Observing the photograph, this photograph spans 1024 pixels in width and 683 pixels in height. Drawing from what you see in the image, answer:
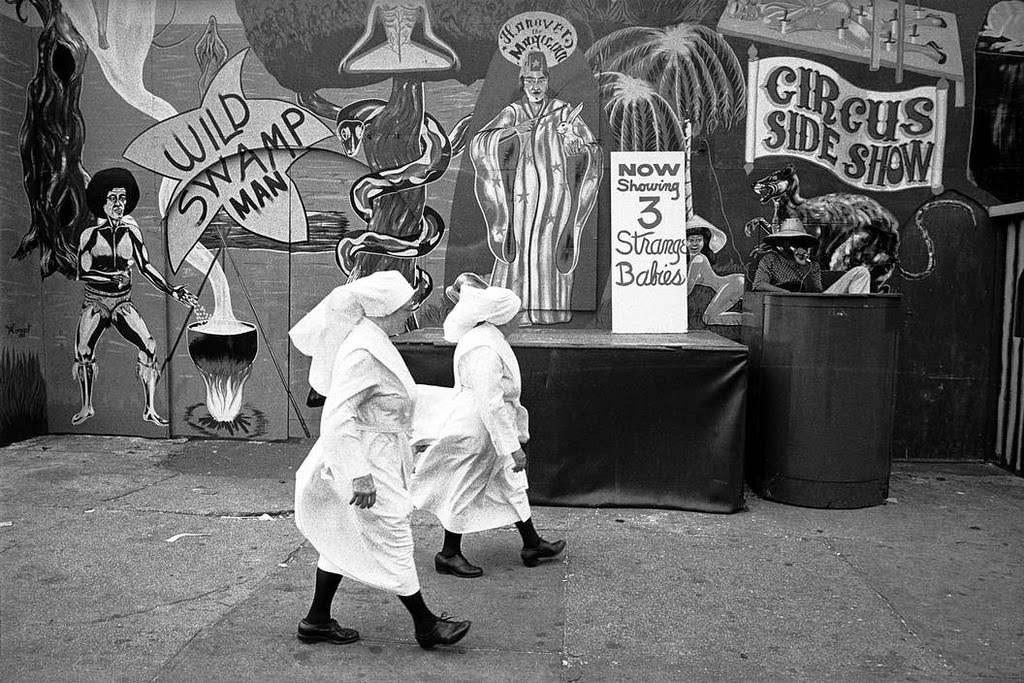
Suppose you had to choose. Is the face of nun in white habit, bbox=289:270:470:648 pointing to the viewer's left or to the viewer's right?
to the viewer's right

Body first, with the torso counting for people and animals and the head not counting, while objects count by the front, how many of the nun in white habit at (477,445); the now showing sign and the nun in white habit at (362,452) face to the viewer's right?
2

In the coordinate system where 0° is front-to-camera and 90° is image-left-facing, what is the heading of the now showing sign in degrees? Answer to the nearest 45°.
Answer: approximately 0°

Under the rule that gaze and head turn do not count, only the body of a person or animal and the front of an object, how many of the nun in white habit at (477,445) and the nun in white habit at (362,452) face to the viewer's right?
2

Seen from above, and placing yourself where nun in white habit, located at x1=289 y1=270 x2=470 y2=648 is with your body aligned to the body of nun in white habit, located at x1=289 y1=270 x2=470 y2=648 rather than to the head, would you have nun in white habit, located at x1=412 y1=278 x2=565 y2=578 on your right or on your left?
on your left

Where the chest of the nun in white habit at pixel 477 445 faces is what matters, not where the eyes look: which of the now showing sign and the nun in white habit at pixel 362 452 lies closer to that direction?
the now showing sign

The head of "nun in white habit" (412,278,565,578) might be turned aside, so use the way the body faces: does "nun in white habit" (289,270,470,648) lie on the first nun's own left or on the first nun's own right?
on the first nun's own right

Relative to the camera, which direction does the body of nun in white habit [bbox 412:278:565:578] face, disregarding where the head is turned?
to the viewer's right

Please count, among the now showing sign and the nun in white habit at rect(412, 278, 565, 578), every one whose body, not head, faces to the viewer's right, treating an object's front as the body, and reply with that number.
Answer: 1

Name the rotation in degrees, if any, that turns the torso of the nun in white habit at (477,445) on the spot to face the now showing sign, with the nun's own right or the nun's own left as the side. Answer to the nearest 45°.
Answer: approximately 45° to the nun's own left

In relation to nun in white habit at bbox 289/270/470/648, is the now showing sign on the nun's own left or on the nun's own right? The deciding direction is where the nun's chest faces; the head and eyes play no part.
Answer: on the nun's own left

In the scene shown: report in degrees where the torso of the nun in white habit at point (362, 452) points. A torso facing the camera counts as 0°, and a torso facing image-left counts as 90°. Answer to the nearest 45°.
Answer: approximately 270°

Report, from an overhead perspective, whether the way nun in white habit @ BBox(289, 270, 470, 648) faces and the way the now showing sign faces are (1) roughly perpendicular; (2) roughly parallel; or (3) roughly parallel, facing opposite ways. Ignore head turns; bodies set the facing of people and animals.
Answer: roughly perpendicular
